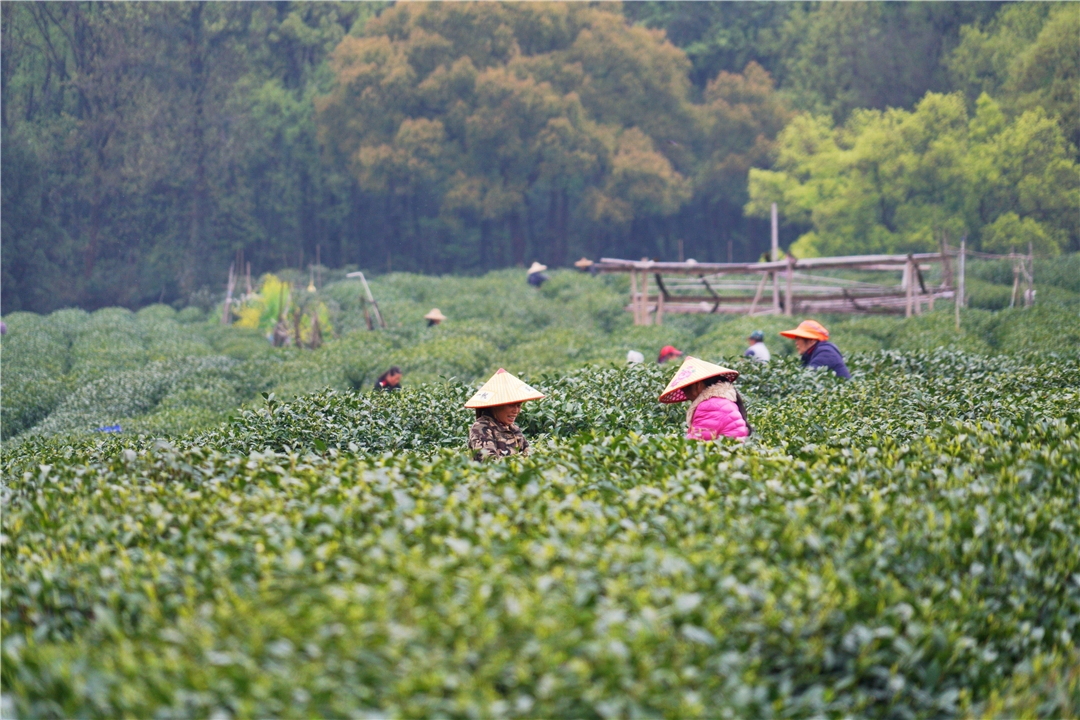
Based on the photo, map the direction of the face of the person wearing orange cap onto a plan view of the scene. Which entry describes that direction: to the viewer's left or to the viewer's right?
to the viewer's left

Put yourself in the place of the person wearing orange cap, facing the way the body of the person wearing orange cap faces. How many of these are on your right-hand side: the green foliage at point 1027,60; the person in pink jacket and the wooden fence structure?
2

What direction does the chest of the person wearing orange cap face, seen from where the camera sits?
to the viewer's left

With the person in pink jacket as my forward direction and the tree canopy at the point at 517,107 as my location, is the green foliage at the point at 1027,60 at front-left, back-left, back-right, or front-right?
front-left

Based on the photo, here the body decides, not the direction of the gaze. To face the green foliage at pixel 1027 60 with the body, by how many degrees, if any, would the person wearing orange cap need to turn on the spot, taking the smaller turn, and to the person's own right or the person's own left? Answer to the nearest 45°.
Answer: approximately 90° to the person's own right
